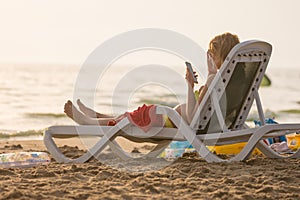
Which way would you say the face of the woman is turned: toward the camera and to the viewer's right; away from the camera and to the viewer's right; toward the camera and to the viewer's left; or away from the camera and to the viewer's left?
away from the camera and to the viewer's left

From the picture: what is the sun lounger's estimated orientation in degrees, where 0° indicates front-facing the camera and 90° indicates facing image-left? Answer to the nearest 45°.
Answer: approximately 135°
